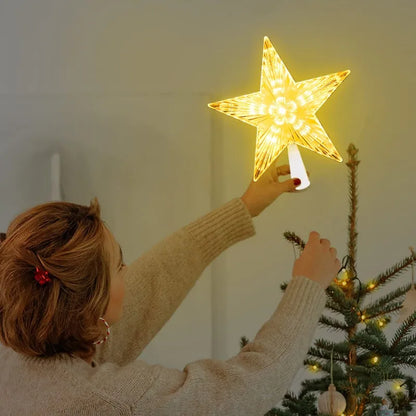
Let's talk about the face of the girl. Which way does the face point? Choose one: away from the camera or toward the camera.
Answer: away from the camera

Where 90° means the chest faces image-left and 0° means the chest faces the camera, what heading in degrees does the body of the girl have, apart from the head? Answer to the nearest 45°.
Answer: approximately 225°
